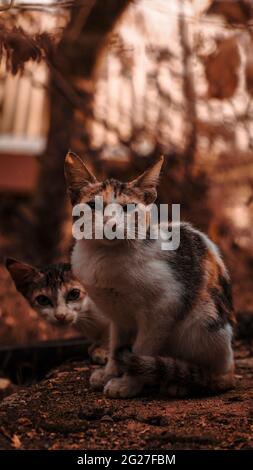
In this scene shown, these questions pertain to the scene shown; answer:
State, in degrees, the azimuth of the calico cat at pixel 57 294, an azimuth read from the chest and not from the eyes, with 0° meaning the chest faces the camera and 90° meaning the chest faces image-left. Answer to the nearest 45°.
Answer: approximately 45°

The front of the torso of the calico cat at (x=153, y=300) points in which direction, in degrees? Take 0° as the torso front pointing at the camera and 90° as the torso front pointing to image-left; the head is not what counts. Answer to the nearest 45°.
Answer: approximately 45°

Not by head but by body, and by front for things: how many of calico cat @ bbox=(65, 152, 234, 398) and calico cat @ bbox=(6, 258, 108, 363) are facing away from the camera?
0
